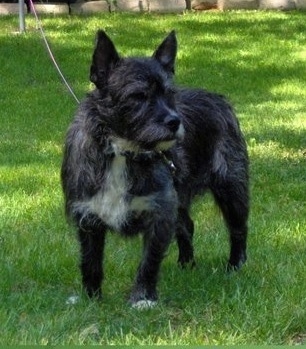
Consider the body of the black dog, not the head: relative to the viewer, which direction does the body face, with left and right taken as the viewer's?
facing the viewer and to the left of the viewer
